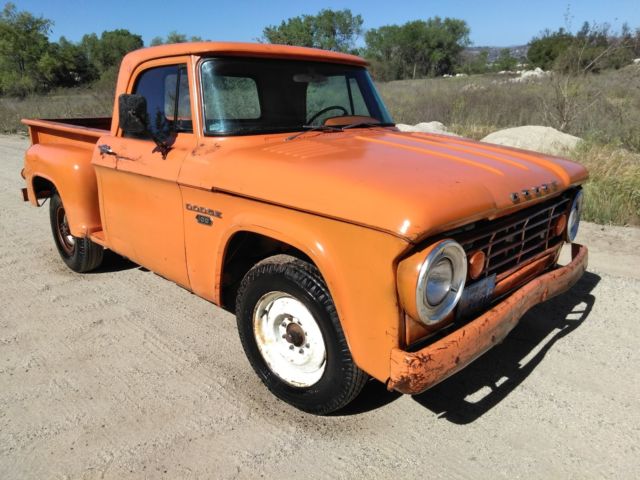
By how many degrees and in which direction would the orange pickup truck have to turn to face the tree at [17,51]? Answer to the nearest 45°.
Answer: approximately 180°

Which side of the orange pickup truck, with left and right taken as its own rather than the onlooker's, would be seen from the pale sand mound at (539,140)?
left

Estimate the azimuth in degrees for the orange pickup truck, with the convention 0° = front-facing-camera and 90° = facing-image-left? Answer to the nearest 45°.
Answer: approximately 315°
